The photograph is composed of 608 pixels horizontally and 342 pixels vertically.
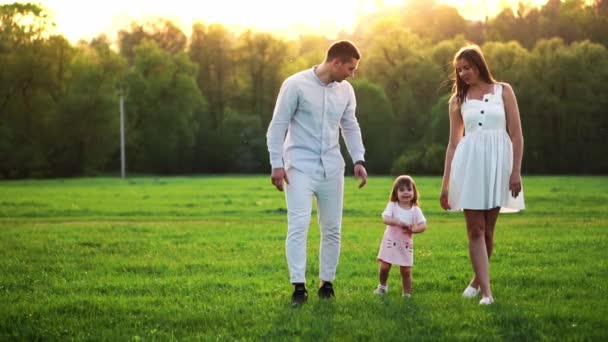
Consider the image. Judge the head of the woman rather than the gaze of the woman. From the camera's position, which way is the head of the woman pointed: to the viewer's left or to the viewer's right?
to the viewer's left

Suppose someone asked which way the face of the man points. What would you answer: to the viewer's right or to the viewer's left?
to the viewer's right

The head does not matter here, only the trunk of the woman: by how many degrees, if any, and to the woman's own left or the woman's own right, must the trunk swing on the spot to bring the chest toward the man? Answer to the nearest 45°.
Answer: approximately 90° to the woman's own right

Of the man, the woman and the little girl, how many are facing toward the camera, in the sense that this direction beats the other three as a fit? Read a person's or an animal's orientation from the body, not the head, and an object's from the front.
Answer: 3

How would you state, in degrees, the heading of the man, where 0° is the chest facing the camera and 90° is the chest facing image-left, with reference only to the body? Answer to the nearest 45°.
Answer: approximately 0°

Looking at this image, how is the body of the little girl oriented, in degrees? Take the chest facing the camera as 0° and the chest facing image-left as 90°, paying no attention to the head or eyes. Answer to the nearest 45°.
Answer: approximately 0°

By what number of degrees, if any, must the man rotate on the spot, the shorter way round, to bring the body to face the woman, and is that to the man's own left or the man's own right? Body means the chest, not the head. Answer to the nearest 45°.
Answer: approximately 90° to the man's own left

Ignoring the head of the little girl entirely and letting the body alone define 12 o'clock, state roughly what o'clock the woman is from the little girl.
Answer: The woman is roughly at 10 o'clock from the little girl.

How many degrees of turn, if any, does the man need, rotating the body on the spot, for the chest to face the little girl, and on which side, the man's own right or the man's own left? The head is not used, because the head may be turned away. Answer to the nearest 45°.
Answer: approximately 90° to the man's own left

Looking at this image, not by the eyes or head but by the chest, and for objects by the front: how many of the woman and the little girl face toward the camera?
2

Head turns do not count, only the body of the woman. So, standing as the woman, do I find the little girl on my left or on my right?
on my right

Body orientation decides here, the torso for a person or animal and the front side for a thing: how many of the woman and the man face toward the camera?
2
